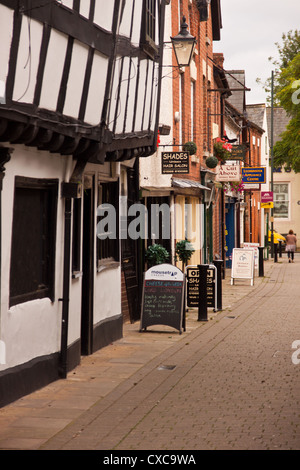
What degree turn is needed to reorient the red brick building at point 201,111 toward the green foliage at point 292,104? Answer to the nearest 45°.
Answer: approximately 90° to its left

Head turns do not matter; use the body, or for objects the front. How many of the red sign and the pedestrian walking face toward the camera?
1

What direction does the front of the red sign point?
toward the camera

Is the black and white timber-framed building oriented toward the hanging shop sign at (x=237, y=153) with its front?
no

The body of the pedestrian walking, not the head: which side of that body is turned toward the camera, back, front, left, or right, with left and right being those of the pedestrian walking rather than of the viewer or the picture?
back

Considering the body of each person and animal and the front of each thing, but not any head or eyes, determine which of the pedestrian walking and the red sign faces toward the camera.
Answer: the red sign

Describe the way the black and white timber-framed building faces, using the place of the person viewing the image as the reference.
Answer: facing the viewer and to the right of the viewer

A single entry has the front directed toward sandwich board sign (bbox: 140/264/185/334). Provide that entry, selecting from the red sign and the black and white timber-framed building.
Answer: the red sign

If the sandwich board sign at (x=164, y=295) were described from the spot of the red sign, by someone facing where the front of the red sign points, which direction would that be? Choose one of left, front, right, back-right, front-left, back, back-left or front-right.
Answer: front
